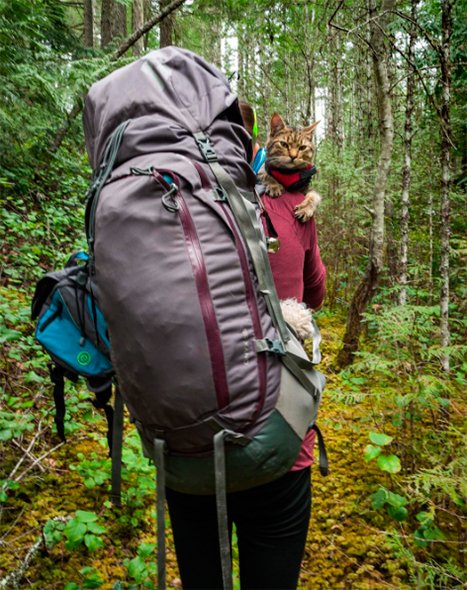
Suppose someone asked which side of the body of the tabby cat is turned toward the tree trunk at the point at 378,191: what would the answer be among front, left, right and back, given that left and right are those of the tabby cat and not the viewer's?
back

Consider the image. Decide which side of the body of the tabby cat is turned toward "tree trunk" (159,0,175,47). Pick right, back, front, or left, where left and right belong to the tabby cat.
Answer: back

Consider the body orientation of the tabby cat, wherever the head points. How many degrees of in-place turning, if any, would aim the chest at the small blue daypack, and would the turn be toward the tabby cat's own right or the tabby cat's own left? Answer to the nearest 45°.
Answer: approximately 45° to the tabby cat's own right

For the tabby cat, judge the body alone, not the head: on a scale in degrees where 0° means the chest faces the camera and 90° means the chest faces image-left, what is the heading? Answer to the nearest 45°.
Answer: approximately 0°

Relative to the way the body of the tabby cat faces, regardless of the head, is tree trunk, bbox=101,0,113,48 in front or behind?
behind

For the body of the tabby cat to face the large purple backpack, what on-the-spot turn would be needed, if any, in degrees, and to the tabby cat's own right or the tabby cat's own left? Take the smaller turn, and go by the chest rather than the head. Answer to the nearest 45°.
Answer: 0° — it already faces it

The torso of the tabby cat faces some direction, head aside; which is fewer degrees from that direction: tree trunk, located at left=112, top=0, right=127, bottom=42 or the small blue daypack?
the small blue daypack

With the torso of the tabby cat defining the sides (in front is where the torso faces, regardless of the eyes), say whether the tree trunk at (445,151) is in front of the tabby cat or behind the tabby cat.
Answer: behind

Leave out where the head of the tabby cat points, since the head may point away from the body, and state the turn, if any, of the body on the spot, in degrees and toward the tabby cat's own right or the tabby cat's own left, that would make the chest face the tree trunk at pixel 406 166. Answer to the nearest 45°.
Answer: approximately 180°

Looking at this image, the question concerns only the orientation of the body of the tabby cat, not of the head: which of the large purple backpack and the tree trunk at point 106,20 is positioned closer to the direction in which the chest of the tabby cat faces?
the large purple backpack
